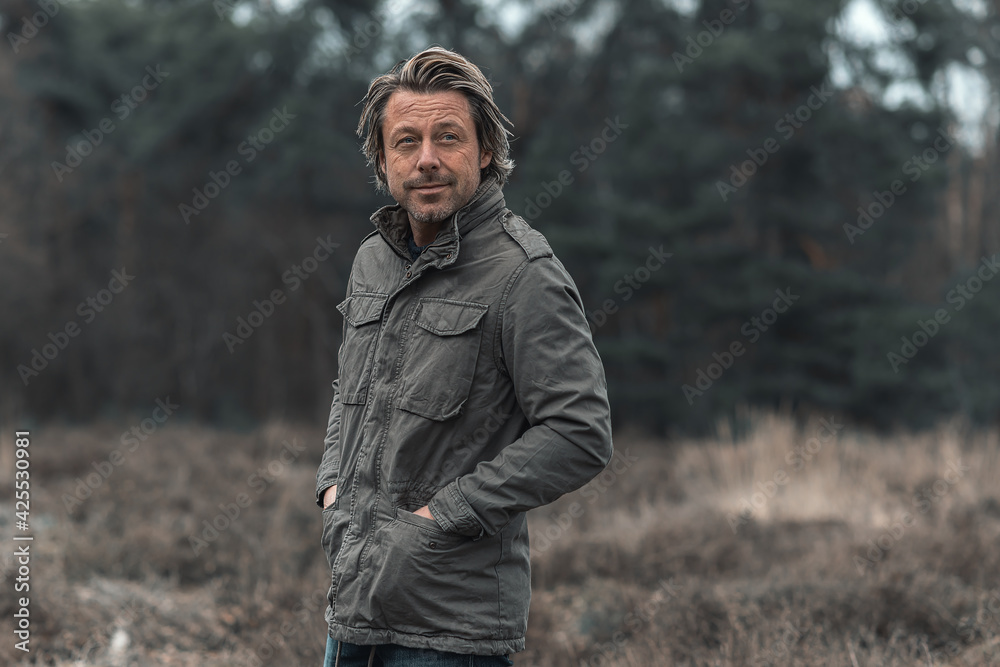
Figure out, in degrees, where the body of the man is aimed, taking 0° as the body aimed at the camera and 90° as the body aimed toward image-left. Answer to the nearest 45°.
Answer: approximately 45°
